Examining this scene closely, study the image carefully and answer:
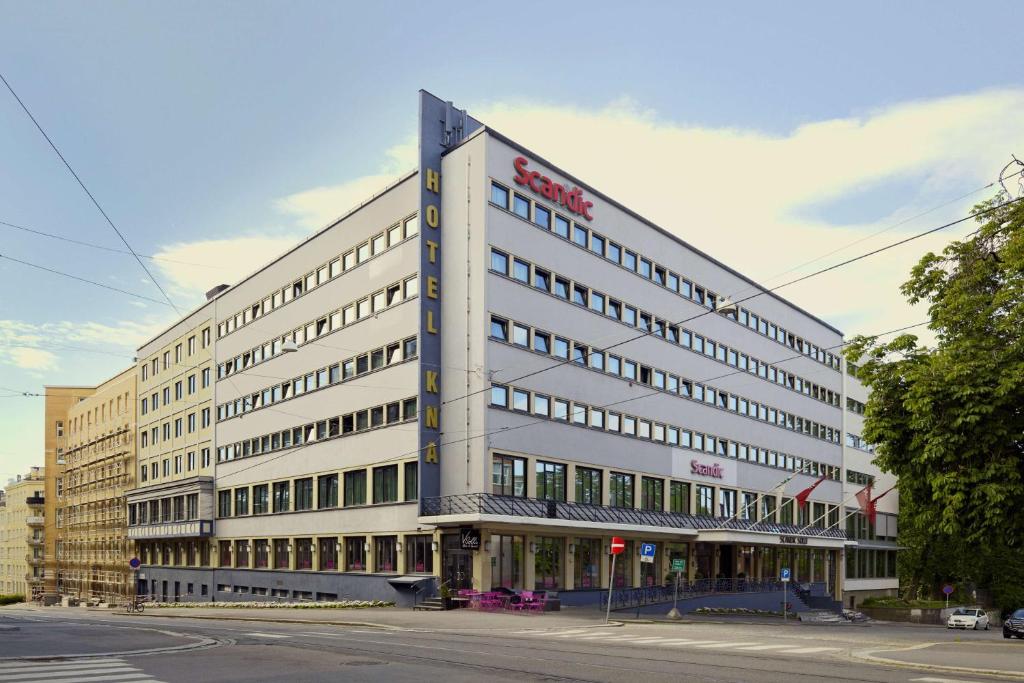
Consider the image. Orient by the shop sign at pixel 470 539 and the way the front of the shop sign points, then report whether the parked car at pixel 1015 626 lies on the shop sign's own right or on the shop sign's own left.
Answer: on the shop sign's own left

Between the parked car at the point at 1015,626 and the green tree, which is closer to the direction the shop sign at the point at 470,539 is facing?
the parked car

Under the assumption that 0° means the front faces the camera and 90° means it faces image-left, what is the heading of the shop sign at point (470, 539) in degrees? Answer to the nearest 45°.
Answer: approximately 0°
